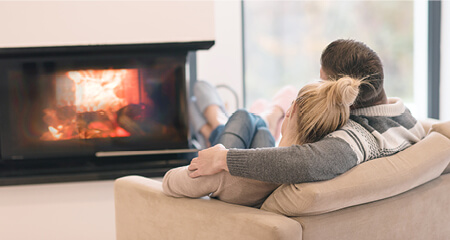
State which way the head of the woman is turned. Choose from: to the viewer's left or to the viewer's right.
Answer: to the viewer's left

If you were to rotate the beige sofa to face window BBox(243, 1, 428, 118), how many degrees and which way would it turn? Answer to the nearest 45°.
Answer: approximately 45° to its right

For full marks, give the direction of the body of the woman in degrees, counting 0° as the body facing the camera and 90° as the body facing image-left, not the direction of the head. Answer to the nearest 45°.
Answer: approximately 135°

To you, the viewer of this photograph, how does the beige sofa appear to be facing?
facing away from the viewer and to the left of the viewer

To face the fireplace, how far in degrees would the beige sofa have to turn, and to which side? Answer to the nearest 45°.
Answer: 0° — it already faces it

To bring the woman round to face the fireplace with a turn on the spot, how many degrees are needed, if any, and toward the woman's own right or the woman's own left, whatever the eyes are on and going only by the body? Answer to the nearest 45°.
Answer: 0° — they already face it

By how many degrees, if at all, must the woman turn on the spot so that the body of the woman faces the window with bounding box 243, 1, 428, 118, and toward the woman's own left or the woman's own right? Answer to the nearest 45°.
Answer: approximately 45° to the woman's own right
